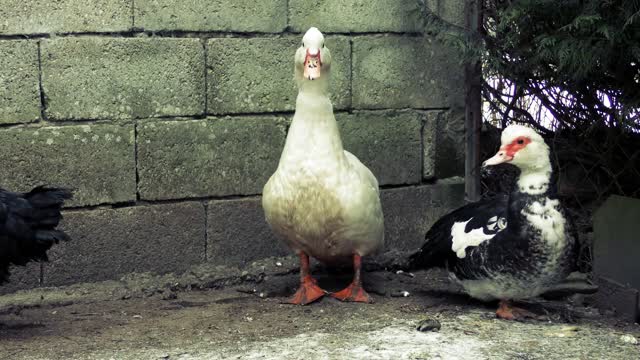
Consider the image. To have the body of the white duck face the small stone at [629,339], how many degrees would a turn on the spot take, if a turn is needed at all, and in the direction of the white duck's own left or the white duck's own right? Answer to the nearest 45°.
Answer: approximately 90° to the white duck's own left

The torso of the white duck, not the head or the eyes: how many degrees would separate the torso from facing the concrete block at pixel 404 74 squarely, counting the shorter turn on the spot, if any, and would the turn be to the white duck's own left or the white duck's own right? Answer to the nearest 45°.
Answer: approximately 135° to the white duck's own left

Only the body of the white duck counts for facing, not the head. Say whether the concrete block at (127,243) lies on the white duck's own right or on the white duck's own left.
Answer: on the white duck's own right

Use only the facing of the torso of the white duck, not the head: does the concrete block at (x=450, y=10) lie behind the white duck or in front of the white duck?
behind

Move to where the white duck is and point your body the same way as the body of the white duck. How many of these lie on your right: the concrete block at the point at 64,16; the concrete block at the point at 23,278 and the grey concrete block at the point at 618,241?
2

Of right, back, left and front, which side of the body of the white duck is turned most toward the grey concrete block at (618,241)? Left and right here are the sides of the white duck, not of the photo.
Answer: left

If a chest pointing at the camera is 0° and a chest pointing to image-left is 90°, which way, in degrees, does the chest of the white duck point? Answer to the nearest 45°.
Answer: approximately 0°

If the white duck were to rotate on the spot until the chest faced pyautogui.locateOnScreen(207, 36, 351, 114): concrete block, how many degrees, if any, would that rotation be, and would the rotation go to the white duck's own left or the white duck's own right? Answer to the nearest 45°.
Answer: approximately 135° to the white duck's own right

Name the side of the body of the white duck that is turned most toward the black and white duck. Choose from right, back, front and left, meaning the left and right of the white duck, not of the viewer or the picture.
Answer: left

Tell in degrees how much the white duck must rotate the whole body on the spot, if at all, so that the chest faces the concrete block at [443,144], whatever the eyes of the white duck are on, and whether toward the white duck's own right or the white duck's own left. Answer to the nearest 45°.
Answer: approximately 135° to the white duck's own left

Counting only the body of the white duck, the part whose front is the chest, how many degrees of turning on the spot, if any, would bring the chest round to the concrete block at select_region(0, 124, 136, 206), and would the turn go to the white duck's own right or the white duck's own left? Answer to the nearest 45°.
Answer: approximately 90° to the white duck's own right

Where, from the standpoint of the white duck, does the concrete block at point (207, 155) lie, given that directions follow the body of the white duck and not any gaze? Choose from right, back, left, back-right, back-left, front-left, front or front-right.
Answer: back-right
